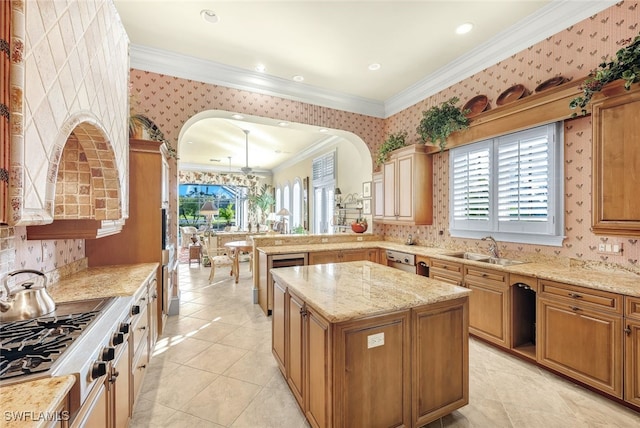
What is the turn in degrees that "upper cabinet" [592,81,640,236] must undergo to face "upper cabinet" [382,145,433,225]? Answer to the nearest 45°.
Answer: approximately 45° to its right

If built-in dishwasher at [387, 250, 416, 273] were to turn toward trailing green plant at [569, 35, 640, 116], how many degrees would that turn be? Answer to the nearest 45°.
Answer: approximately 90° to its left

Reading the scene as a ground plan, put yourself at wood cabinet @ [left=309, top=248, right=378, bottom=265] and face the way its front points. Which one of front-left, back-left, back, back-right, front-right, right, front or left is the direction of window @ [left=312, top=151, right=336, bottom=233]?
back

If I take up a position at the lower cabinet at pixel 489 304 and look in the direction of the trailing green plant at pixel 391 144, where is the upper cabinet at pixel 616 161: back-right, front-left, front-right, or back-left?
back-right

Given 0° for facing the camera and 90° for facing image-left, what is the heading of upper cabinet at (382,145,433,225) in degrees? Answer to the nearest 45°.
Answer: approximately 45°

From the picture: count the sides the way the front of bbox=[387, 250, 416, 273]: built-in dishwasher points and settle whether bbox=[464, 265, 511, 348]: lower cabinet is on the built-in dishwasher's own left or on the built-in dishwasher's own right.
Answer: on the built-in dishwasher's own left

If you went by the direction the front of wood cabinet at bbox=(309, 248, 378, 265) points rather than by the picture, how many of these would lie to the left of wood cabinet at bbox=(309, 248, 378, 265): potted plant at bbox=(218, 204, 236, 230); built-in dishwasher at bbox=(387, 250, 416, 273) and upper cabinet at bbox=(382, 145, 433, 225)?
2

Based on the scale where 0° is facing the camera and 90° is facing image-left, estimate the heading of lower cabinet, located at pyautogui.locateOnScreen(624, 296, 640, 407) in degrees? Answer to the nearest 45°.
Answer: approximately 45°
